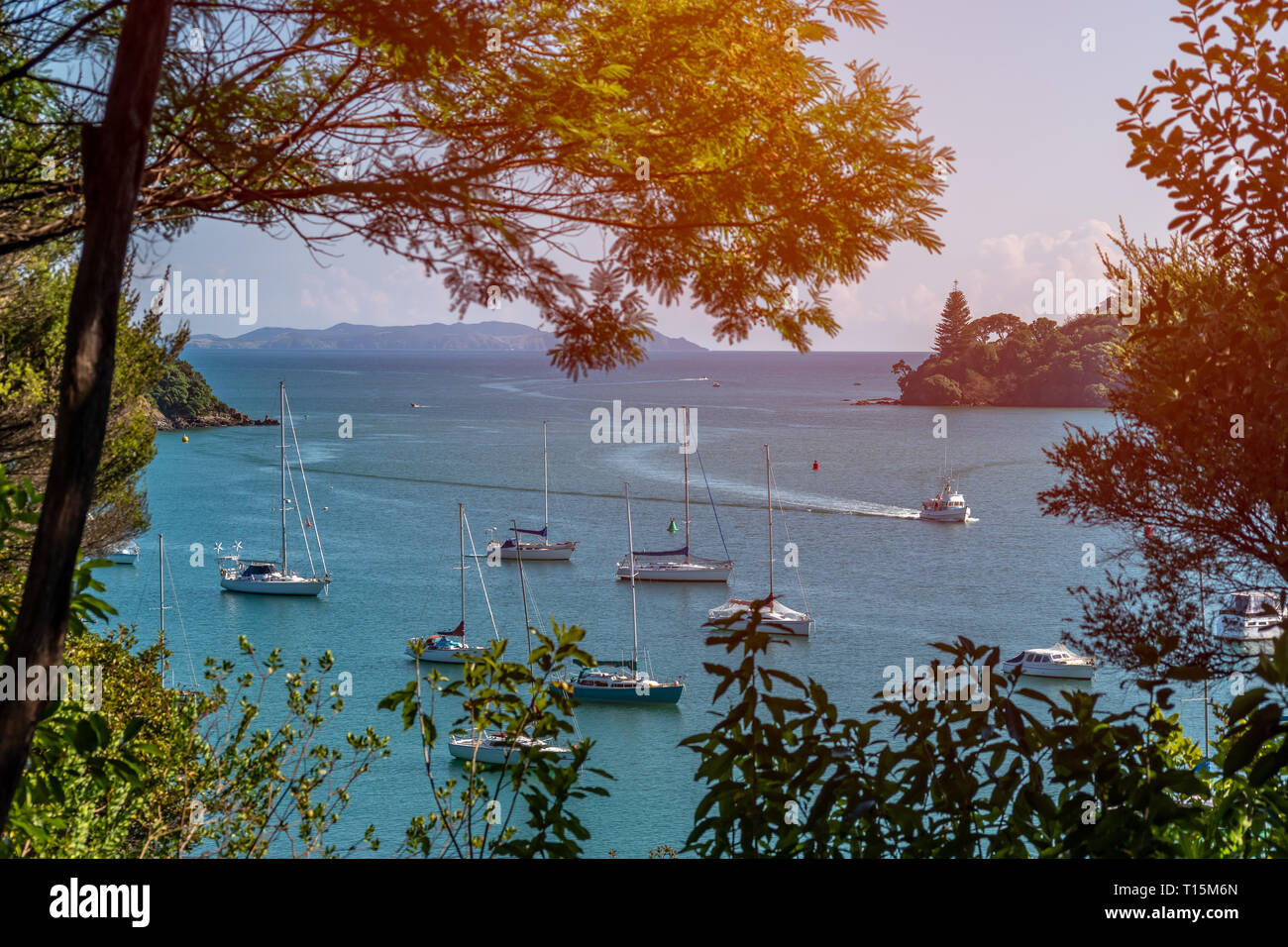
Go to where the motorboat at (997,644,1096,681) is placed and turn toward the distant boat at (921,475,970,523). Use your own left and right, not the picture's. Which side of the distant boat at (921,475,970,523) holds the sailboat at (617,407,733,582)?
left

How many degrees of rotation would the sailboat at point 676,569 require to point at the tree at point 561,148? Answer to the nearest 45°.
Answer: approximately 90° to its right

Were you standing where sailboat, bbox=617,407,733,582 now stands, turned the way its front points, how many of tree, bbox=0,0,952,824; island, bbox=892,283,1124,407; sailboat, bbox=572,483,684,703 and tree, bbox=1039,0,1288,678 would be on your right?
3

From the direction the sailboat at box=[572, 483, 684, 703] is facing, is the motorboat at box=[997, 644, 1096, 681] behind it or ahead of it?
ahead

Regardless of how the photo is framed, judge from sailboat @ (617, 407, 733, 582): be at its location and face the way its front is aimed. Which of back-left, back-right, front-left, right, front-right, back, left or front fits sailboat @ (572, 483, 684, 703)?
right

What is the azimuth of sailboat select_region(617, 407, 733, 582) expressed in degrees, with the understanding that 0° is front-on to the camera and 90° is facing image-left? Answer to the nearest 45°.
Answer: approximately 270°

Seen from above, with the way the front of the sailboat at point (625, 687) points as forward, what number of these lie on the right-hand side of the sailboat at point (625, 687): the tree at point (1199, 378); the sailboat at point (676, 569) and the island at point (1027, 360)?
1

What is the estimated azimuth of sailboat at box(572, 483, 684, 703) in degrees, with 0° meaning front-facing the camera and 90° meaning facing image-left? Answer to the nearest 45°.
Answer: approximately 270°

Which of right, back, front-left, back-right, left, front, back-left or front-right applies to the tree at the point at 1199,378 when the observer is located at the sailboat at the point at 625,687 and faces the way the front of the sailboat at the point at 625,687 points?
right

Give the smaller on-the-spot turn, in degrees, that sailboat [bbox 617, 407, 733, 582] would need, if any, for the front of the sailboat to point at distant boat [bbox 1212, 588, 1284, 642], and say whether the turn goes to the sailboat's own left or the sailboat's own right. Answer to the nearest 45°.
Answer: approximately 90° to the sailboat's own right

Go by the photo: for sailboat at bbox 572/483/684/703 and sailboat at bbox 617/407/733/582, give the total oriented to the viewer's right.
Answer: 2
